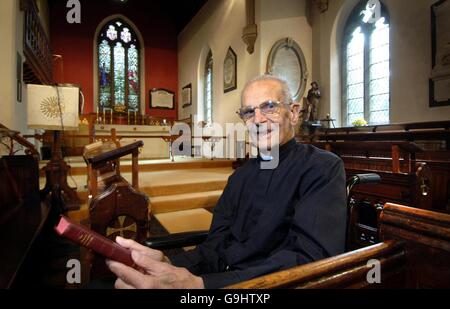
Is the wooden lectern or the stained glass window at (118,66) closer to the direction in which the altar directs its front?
the wooden lectern

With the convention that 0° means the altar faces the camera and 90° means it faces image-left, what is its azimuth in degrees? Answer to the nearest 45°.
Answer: approximately 0°

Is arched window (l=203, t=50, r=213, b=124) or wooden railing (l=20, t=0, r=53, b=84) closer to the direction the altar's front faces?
the wooden railing

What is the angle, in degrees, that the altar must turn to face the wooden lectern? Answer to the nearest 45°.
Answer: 0° — it already faces it

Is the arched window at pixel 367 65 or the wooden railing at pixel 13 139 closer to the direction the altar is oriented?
the wooden railing

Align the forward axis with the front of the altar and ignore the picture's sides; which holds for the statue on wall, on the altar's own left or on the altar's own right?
on the altar's own left

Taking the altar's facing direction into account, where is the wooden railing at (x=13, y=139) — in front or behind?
in front

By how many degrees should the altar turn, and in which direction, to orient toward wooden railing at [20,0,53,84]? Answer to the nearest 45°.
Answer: approximately 45° to its right

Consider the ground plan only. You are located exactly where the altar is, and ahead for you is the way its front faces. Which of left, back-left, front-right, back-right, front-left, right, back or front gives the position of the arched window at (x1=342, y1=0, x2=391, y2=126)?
front-left

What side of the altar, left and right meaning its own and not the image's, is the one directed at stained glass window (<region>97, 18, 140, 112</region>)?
back

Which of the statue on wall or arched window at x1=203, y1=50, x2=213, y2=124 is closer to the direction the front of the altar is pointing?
the statue on wall

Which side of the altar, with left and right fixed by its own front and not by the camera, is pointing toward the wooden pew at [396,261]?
front

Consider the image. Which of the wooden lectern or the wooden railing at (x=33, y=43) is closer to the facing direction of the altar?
the wooden lectern
